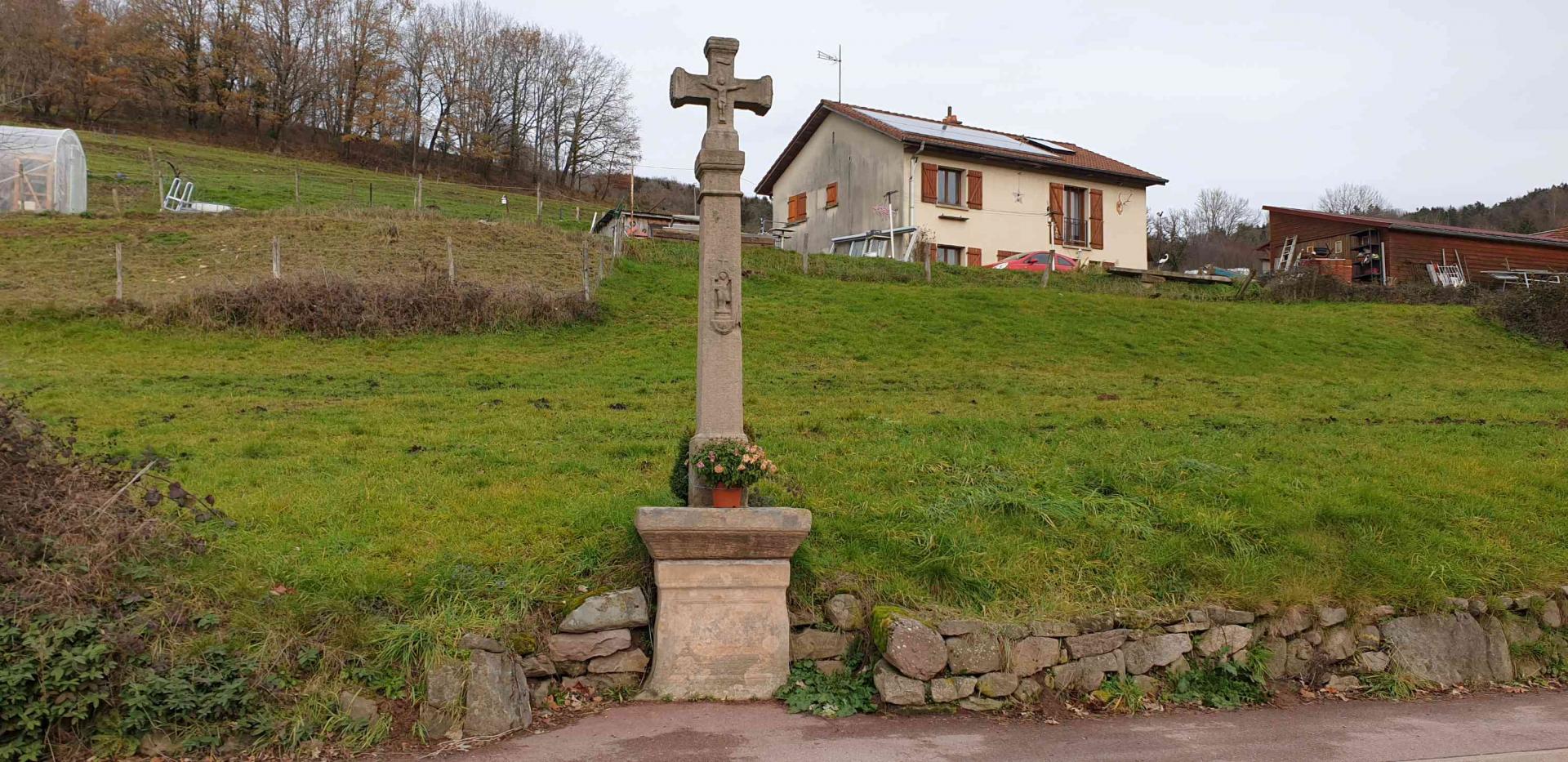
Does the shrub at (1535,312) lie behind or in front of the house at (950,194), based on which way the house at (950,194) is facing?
in front

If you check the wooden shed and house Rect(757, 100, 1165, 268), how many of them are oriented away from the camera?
0

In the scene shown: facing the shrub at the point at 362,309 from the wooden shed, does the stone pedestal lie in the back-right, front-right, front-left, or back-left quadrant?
front-left

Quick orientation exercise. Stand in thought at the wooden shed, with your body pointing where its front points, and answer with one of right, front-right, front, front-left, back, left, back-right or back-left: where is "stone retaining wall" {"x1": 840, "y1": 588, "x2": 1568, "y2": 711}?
front-left

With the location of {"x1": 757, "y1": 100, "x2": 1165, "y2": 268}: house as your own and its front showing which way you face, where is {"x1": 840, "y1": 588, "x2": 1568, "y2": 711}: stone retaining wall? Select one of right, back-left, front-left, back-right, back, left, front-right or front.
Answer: front-right

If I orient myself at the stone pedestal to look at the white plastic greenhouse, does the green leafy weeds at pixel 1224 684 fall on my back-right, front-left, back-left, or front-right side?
back-right

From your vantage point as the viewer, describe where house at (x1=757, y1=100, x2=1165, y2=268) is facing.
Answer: facing the viewer and to the right of the viewer

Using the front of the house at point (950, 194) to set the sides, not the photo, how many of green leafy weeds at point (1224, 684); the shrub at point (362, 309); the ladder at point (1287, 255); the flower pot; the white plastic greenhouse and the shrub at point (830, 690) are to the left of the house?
1

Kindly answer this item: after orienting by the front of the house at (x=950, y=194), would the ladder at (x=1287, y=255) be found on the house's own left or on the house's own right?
on the house's own left

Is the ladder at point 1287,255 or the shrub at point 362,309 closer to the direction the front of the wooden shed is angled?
the shrub

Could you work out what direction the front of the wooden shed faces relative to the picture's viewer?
facing the viewer and to the left of the viewer

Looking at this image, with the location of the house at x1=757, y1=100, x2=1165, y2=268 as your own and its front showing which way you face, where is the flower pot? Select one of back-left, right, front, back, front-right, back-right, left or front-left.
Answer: front-right

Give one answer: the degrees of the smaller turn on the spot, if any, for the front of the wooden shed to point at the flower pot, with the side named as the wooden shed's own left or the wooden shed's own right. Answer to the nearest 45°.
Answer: approximately 45° to the wooden shed's own left

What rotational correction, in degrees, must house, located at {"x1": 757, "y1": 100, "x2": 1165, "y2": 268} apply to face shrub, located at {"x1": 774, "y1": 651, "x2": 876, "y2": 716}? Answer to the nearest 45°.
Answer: approximately 45° to its right

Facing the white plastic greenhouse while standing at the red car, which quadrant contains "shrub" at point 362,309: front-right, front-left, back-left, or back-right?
front-left
